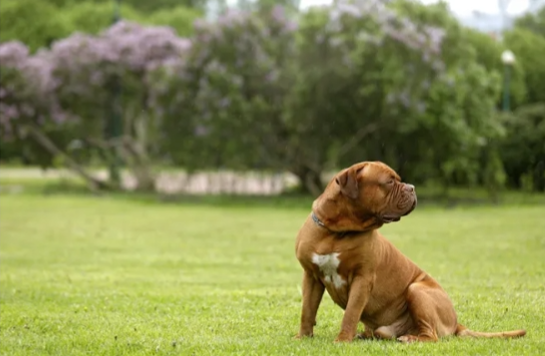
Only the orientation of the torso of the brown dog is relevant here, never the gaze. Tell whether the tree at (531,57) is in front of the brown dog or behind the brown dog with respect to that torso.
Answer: behind

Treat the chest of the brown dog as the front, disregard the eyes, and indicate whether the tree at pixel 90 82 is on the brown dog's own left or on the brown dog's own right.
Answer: on the brown dog's own right

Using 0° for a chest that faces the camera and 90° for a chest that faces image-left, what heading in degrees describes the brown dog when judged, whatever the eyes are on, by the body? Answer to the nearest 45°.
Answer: approximately 45°
